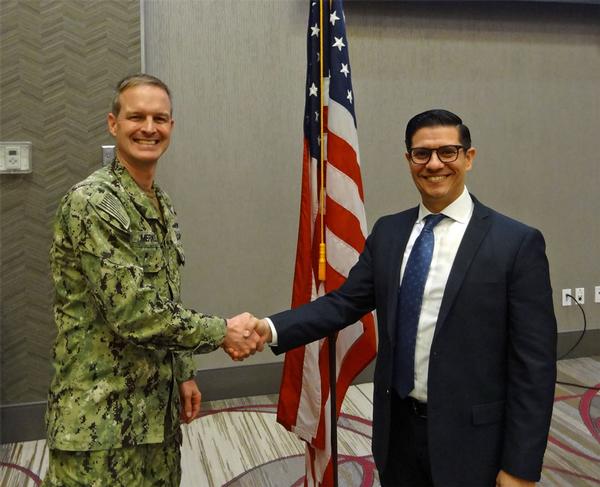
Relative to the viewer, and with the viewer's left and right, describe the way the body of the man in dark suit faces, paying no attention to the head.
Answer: facing the viewer and to the left of the viewer

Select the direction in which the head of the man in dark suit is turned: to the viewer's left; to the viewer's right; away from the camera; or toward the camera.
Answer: toward the camera

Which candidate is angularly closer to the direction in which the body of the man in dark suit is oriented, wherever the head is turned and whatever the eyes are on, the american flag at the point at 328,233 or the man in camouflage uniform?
the man in camouflage uniform

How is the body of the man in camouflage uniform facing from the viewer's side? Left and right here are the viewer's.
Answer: facing the viewer and to the right of the viewer

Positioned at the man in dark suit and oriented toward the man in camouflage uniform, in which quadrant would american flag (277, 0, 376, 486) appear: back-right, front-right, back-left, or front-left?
front-right

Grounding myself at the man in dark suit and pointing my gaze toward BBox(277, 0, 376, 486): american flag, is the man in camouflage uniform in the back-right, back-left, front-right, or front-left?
front-left

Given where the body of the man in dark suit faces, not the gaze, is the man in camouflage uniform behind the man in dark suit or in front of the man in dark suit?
in front

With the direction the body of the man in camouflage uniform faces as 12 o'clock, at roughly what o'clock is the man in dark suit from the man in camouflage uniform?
The man in dark suit is roughly at 11 o'clock from the man in camouflage uniform.

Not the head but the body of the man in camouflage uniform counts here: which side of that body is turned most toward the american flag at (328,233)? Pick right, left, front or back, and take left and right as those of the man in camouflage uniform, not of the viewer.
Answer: left
